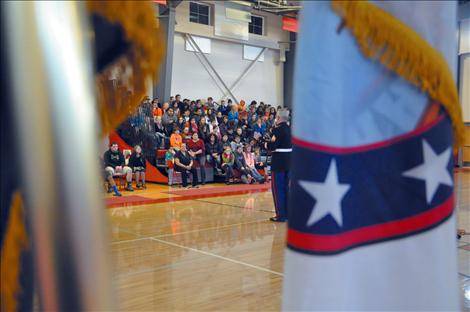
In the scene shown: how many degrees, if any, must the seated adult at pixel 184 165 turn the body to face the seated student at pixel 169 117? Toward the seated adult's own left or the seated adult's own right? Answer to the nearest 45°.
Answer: approximately 135° to the seated adult's own left

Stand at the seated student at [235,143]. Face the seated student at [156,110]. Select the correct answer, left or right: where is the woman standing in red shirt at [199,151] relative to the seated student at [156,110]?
left

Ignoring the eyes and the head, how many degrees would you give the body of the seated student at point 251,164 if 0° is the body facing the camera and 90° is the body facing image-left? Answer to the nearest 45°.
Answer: approximately 315°

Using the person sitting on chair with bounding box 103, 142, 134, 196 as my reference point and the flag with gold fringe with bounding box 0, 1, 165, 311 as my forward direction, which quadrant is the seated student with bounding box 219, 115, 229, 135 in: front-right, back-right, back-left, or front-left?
back-left

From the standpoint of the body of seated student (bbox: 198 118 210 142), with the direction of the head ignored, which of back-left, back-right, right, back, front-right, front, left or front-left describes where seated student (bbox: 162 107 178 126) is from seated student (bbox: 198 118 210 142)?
back-right

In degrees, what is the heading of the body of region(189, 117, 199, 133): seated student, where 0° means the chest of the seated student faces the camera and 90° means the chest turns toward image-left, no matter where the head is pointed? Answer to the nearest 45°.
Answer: approximately 315°

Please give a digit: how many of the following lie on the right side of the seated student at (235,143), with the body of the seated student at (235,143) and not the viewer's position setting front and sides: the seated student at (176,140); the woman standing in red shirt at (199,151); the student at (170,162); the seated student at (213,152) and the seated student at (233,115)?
4

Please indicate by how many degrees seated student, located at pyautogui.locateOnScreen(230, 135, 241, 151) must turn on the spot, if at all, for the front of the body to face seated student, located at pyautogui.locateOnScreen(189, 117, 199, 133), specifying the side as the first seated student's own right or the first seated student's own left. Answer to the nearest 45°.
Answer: approximately 135° to the first seated student's own right
